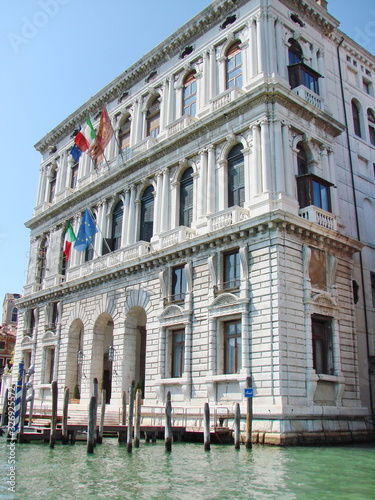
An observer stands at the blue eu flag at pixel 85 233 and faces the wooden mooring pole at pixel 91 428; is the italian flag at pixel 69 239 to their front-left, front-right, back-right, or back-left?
back-right

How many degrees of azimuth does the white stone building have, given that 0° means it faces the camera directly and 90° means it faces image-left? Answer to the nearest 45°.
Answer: approximately 45°
